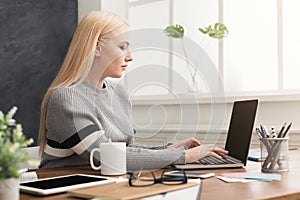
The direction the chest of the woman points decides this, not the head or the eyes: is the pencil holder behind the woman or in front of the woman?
in front

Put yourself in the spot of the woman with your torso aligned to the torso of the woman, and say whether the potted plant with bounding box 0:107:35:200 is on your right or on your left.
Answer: on your right

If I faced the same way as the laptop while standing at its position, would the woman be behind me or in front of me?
in front

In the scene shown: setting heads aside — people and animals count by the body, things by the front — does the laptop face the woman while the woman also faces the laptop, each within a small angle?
yes

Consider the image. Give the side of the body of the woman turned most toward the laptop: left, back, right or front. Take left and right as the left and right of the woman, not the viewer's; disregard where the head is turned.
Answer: front

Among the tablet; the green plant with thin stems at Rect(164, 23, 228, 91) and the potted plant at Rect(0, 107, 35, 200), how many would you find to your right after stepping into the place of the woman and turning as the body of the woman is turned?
2

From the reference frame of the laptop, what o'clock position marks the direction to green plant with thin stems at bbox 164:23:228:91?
The green plant with thin stems is roughly at 3 o'clock from the laptop.

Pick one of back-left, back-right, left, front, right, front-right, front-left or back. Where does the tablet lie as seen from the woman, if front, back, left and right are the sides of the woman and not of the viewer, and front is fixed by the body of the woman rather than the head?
right

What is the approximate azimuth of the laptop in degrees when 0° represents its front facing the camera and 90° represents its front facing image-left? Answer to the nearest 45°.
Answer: approximately 90°

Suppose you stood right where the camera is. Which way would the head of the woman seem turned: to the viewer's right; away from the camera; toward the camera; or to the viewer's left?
to the viewer's right

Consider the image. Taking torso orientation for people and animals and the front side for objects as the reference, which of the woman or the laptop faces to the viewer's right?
the woman

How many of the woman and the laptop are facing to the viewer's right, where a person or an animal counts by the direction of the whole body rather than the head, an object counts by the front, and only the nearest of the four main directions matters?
1

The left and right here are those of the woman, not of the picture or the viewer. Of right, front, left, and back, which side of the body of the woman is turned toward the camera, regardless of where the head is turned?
right

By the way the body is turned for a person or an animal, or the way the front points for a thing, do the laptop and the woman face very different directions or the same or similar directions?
very different directions
